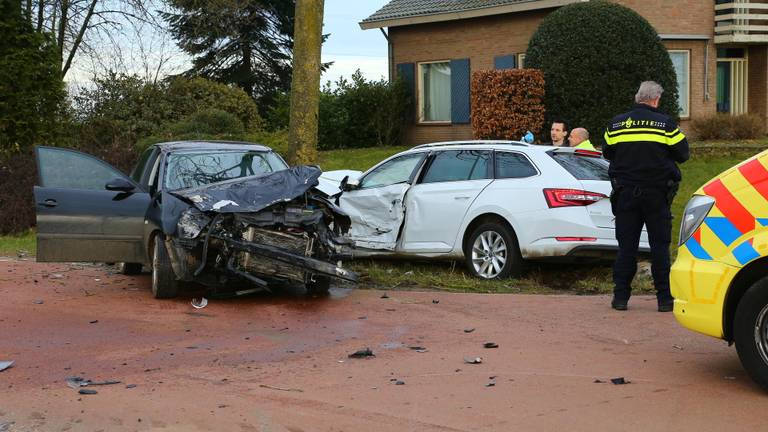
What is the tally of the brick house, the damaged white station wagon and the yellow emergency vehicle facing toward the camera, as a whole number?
1

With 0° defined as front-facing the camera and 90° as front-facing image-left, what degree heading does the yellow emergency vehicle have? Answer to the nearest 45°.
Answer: approximately 90°

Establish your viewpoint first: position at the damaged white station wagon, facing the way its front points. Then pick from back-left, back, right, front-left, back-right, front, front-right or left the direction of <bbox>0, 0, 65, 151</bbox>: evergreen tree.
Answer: front

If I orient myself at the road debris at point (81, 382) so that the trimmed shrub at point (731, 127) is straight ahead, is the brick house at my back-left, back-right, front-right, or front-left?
front-left

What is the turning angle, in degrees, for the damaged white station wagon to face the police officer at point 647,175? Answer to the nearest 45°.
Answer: approximately 180°

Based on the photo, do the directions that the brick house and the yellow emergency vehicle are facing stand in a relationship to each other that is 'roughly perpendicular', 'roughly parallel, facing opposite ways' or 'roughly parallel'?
roughly perpendicular

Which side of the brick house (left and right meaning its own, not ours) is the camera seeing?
front

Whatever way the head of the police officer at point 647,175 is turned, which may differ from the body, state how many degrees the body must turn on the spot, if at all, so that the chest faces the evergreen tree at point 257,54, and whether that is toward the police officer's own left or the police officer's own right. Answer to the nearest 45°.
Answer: approximately 45° to the police officer's own left

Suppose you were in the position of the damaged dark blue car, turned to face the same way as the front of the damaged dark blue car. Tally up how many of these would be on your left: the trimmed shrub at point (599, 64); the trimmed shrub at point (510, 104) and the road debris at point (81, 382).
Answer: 2

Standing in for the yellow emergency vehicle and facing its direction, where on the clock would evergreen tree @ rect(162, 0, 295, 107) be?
The evergreen tree is roughly at 2 o'clock from the yellow emergency vehicle.

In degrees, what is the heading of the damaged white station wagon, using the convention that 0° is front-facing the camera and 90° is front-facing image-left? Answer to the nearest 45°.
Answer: approximately 135°

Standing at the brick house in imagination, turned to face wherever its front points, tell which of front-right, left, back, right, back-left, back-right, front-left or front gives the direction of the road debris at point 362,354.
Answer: front

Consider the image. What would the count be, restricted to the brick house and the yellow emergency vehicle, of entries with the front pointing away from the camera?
0

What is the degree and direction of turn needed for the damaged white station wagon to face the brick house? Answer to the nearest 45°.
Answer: approximately 45° to its right

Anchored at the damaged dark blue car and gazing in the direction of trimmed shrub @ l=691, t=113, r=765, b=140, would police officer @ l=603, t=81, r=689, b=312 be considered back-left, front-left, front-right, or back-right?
front-right

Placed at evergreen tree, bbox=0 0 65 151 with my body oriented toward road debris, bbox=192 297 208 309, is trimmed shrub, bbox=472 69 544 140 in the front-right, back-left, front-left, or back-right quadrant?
front-left

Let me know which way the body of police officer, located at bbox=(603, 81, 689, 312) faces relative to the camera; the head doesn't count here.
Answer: away from the camera
